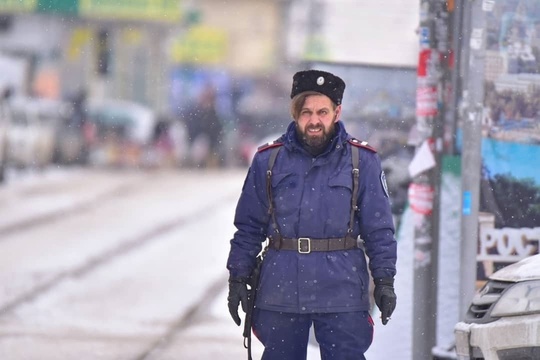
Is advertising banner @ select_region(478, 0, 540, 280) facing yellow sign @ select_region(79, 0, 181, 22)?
no

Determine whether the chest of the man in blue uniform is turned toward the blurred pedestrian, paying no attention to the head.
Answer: no

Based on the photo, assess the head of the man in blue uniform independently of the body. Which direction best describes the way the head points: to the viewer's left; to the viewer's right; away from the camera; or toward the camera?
toward the camera

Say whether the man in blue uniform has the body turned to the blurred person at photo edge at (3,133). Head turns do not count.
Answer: no

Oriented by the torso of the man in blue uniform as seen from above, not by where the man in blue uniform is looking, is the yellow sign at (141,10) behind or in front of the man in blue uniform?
behind

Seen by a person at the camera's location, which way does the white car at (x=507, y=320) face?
facing the viewer and to the left of the viewer

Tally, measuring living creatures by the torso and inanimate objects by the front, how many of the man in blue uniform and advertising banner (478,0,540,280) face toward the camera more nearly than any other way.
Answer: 2

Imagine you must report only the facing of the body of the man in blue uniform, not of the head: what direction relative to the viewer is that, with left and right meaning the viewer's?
facing the viewer

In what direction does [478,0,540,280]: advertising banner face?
toward the camera

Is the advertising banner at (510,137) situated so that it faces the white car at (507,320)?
yes

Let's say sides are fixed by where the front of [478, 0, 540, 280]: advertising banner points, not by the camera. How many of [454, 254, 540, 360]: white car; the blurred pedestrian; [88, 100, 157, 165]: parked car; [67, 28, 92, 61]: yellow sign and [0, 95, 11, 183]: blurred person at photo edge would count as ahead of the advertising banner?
1
